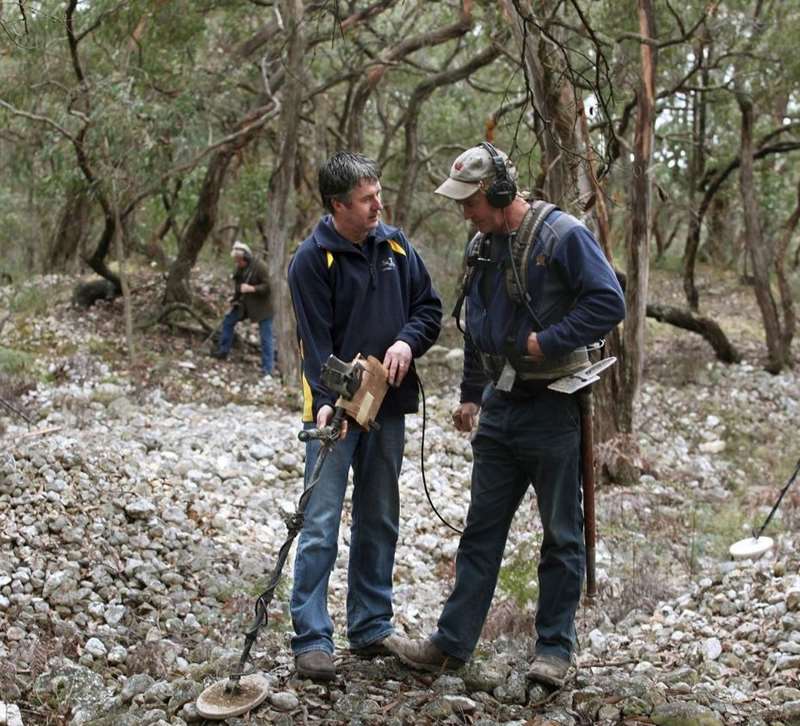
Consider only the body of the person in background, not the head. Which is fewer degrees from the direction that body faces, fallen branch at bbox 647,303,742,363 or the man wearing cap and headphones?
the man wearing cap and headphones

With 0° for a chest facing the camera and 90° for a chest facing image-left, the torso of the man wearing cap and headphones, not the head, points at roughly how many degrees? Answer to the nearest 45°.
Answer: approximately 45°

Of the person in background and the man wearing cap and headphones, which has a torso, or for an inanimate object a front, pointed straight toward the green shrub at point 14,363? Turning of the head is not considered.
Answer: the person in background

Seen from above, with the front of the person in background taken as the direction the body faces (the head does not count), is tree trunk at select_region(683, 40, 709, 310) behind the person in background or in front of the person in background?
behind

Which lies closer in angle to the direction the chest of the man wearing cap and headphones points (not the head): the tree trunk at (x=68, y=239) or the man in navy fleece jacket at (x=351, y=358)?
the man in navy fleece jacket

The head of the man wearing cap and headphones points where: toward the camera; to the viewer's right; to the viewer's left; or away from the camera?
to the viewer's left
